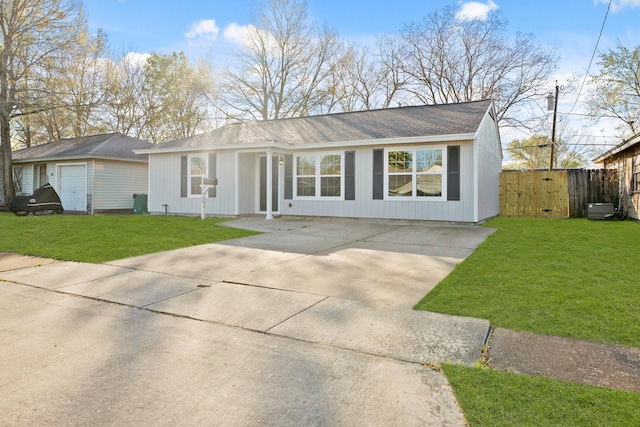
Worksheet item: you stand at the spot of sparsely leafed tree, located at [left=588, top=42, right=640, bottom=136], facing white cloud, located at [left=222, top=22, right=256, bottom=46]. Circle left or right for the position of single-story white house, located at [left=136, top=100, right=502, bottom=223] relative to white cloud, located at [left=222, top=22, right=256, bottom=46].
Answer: left

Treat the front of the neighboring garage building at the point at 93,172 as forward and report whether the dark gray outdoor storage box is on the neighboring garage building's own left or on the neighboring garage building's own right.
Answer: on the neighboring garage building's own left

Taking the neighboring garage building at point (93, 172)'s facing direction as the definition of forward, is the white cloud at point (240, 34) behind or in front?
behind

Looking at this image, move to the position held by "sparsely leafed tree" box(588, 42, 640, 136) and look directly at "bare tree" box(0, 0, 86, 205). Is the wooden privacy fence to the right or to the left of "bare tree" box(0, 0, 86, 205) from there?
left

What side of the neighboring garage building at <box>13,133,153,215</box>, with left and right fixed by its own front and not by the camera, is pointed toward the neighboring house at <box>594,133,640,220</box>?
left

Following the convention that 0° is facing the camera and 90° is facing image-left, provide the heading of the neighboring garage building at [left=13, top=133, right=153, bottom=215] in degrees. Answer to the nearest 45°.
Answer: approximately 45°

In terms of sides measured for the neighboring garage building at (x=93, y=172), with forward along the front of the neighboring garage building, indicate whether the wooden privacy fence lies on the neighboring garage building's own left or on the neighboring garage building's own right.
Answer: on the neighboring garage building's own left

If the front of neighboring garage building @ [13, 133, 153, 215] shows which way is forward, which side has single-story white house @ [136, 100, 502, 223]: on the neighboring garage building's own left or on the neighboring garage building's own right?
on the neighboring garage building's own left

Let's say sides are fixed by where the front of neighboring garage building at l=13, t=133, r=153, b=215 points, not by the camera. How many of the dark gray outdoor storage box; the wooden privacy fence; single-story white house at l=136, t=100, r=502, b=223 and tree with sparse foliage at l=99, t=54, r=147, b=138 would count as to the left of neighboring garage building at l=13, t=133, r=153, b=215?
3
